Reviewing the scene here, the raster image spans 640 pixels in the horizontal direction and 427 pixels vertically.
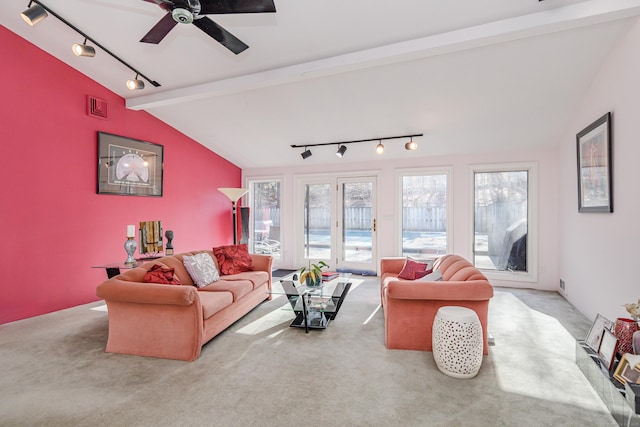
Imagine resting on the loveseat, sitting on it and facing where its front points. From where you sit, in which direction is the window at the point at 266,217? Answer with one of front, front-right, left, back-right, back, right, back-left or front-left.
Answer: front-right

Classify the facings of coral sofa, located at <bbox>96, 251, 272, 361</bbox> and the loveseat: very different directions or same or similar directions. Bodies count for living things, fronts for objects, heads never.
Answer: very different directions

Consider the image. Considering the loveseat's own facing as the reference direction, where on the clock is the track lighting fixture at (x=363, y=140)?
The track lighting fixture is roughly at 2 o'clock from the loveseat.

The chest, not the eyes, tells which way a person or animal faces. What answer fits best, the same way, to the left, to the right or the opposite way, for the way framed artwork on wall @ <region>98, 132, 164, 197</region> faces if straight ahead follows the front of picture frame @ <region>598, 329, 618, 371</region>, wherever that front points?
the opposite way

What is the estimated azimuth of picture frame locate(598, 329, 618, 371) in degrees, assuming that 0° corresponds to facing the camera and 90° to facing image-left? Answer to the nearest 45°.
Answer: approximately 45°

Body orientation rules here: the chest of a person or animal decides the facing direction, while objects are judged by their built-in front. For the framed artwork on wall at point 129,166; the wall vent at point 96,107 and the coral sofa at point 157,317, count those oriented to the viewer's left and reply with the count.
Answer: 0

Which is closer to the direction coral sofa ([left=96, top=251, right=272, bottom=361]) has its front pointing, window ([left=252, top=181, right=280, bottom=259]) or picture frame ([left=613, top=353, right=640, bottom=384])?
the picture frame

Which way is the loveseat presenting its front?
to the viewer's left

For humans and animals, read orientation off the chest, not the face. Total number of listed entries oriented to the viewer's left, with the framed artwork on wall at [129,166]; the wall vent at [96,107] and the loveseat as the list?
1

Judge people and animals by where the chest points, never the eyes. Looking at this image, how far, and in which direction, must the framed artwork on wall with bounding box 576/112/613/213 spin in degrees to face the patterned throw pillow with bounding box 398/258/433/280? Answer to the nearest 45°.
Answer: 0° — it already faces it

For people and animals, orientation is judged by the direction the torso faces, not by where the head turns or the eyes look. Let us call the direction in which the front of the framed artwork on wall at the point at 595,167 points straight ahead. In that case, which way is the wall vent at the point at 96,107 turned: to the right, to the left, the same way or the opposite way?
the opposite way

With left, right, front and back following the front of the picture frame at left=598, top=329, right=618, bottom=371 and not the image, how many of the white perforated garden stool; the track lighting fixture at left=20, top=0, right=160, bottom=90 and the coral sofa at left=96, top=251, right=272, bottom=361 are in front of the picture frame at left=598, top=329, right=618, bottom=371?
3

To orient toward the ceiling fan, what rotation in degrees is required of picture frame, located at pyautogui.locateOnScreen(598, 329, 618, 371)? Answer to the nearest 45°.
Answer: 0° — it already faces it

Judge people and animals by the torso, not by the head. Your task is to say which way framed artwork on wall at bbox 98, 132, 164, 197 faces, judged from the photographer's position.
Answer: facing the viewer and to the right of the viewer

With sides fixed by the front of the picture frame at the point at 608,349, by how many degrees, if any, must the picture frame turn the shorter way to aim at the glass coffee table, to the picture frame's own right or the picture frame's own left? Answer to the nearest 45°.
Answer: approximately 45° to the picture frame's own right

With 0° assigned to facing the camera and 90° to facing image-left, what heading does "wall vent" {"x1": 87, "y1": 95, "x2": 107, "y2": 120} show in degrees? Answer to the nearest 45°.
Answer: approximately 315°

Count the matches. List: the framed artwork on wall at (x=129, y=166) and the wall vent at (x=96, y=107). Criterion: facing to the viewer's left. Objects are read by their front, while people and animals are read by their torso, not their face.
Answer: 0
